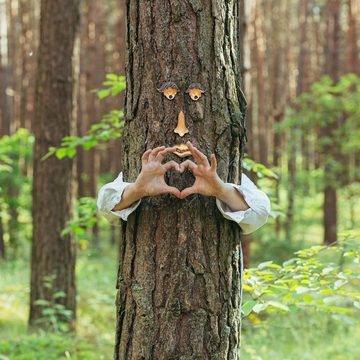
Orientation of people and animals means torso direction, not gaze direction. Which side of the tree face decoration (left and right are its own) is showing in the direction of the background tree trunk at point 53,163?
back

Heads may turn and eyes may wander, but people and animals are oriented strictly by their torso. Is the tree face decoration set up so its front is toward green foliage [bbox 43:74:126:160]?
no

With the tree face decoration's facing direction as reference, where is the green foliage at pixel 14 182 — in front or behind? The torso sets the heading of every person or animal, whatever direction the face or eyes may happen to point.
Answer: behind

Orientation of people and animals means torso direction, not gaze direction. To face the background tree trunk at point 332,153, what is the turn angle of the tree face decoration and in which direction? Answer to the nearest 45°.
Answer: approximately 180°

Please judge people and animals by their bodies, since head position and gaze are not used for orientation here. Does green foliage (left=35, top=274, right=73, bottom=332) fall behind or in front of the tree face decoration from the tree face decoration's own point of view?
behind

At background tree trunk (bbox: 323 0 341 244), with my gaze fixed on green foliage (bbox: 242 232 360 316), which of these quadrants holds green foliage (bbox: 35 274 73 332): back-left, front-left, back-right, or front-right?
front-right

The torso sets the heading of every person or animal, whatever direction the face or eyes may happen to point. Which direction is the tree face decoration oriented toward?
toward the camera

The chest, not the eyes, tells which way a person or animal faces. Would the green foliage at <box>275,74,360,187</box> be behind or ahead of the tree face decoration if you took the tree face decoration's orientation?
behind

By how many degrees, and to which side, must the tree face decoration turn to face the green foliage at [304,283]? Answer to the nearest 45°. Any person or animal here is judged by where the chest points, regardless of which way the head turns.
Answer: approximately 135° to its left

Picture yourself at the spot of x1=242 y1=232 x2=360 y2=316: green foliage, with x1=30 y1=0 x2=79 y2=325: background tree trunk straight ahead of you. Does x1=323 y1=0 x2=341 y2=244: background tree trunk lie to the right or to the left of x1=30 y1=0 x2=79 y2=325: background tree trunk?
right

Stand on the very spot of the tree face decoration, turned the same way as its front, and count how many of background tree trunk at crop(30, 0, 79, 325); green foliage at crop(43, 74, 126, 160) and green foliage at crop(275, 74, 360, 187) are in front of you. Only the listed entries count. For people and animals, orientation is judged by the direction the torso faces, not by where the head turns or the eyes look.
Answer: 0

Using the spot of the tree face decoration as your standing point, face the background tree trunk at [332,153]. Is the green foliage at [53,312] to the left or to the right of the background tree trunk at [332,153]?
left

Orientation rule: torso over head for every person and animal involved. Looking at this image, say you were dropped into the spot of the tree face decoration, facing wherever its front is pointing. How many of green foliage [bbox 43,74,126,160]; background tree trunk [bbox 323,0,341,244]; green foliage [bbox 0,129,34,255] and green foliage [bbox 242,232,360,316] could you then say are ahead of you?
0

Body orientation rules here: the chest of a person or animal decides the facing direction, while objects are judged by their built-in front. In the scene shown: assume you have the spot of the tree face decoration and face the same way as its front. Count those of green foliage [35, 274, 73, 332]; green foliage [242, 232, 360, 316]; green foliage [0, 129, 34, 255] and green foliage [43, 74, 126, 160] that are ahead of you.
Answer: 0
